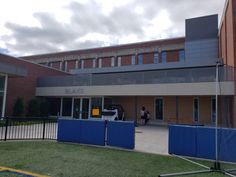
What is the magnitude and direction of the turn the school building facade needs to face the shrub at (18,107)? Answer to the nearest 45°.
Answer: approximately 45° to its right

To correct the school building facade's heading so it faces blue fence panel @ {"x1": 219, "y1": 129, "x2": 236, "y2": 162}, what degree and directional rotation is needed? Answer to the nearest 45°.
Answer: approximately 45° to its left

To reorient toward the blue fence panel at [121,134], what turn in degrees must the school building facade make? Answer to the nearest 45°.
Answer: approximately 45° to its left

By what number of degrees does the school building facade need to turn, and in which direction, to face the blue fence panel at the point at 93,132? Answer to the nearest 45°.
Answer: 0° — it already faces it

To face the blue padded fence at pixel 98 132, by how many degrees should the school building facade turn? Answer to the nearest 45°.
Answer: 0° — it already faces it

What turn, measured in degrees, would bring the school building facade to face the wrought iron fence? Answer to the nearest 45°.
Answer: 0° — it already faces it

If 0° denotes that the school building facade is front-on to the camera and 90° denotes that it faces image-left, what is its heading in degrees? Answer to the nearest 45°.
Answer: approximately 45°
